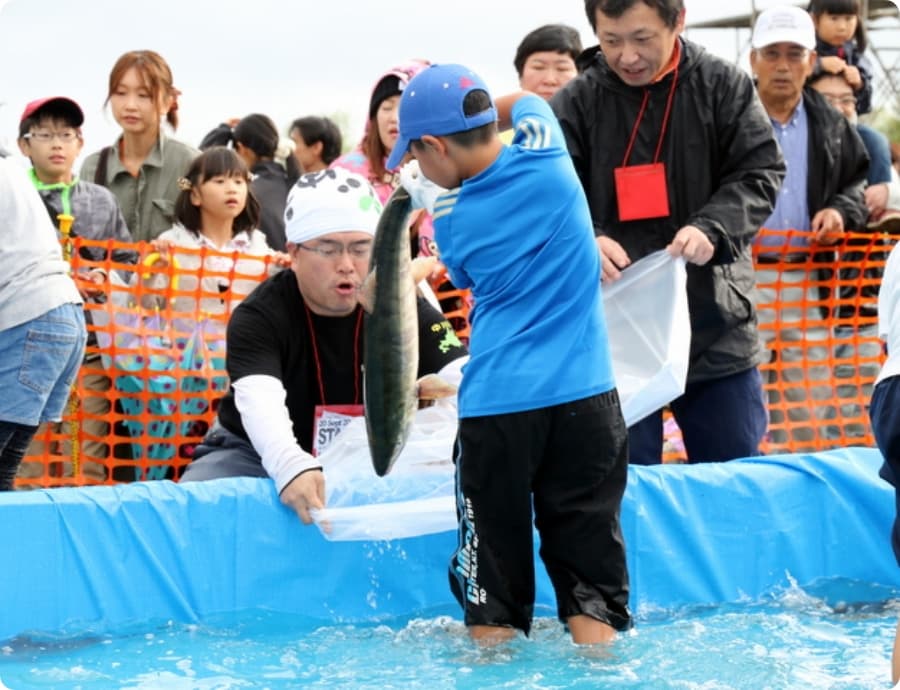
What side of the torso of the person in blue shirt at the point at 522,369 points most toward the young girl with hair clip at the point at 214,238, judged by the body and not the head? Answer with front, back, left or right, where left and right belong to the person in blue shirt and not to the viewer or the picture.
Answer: front

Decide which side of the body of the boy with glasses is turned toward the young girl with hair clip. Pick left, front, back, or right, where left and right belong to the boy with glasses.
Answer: left

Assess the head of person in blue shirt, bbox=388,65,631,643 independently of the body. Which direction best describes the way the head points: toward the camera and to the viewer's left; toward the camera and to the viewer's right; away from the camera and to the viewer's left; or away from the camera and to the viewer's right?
away from the camera and to the viewer's left

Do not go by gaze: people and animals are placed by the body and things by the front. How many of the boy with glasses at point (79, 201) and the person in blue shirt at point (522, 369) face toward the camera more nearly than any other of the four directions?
1

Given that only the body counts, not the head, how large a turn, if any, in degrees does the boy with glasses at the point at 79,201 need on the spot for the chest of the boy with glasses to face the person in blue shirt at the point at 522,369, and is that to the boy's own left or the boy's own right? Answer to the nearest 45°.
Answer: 0° — they already face them

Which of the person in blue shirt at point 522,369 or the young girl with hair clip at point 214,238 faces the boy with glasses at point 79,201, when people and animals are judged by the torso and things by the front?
the person in blue shirt

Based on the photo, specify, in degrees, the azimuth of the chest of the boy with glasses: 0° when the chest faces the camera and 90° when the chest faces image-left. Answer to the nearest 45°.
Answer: approximately 0°

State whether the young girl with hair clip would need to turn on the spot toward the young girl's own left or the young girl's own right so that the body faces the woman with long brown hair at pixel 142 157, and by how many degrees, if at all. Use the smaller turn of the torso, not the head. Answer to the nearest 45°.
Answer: approximately 135° to the young girl's own right

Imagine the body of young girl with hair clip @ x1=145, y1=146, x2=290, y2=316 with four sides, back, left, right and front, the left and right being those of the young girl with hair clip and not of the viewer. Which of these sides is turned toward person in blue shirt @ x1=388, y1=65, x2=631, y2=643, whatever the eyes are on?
front

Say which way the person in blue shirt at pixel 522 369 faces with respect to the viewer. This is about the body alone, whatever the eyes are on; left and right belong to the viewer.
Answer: facing away from the viewer and to the left of the viewer

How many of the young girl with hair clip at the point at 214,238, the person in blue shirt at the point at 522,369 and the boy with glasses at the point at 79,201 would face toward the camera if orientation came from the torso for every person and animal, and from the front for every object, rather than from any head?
2

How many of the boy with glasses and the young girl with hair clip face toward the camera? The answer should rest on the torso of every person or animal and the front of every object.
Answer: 2
